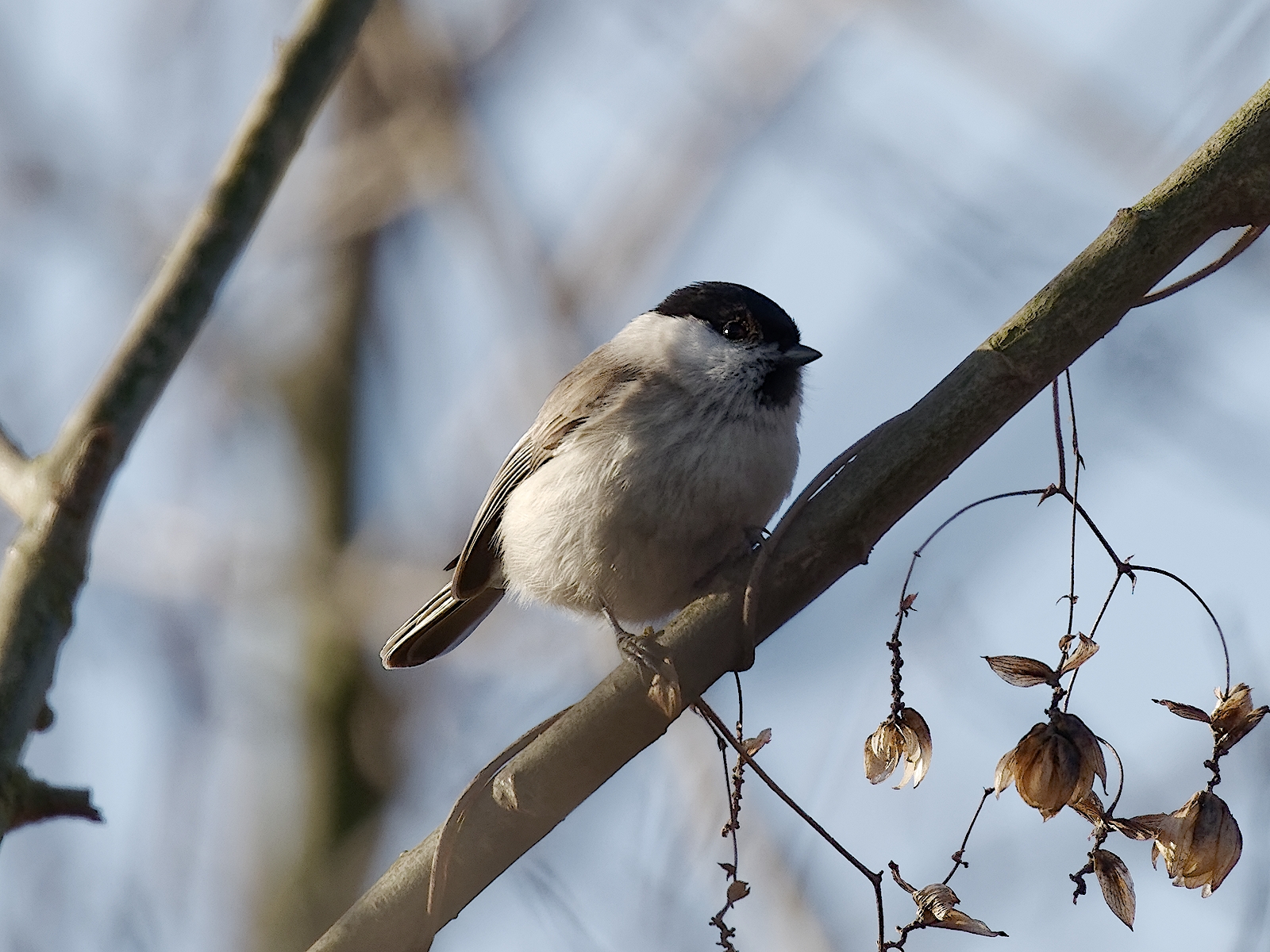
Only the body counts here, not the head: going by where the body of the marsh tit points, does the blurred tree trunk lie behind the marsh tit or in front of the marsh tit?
behind
